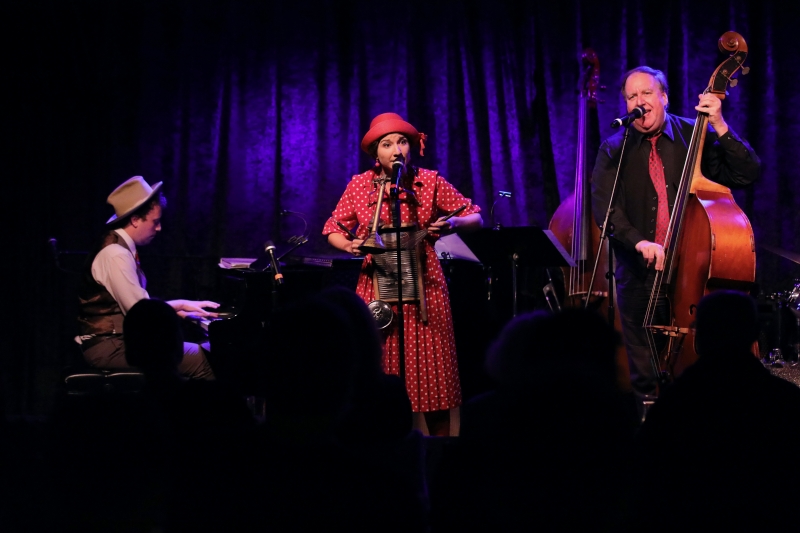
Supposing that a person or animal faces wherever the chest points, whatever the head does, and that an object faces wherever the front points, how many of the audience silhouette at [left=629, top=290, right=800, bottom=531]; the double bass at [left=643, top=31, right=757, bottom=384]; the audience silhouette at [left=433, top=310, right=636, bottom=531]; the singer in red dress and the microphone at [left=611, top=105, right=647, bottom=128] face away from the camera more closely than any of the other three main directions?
2

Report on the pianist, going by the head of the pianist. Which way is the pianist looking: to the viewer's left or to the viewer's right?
to the viewer's right

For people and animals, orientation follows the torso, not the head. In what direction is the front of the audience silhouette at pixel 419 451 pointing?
away from the camera

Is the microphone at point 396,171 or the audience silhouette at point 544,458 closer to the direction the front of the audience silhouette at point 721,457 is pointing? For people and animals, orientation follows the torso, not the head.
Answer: the microphone

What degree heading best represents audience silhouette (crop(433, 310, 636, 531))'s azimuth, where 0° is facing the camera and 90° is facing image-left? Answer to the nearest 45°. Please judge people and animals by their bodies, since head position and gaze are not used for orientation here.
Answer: approximately 180°

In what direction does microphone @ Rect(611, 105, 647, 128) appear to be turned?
to the viewer's right

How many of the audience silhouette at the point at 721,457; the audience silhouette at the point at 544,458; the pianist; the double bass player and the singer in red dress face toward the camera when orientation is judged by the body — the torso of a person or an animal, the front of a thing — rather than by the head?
2

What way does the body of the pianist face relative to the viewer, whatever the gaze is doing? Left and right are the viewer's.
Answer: facing to the right of the viewer

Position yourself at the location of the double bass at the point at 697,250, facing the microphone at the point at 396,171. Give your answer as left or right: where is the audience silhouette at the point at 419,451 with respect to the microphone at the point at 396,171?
left

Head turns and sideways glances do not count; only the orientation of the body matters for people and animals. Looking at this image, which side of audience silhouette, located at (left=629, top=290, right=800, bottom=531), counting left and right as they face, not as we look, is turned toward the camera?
back

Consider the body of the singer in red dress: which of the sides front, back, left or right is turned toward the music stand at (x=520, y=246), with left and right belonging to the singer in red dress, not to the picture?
left
